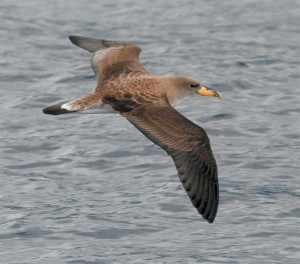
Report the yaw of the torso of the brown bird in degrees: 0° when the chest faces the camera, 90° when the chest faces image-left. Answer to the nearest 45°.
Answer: approximately 270°
